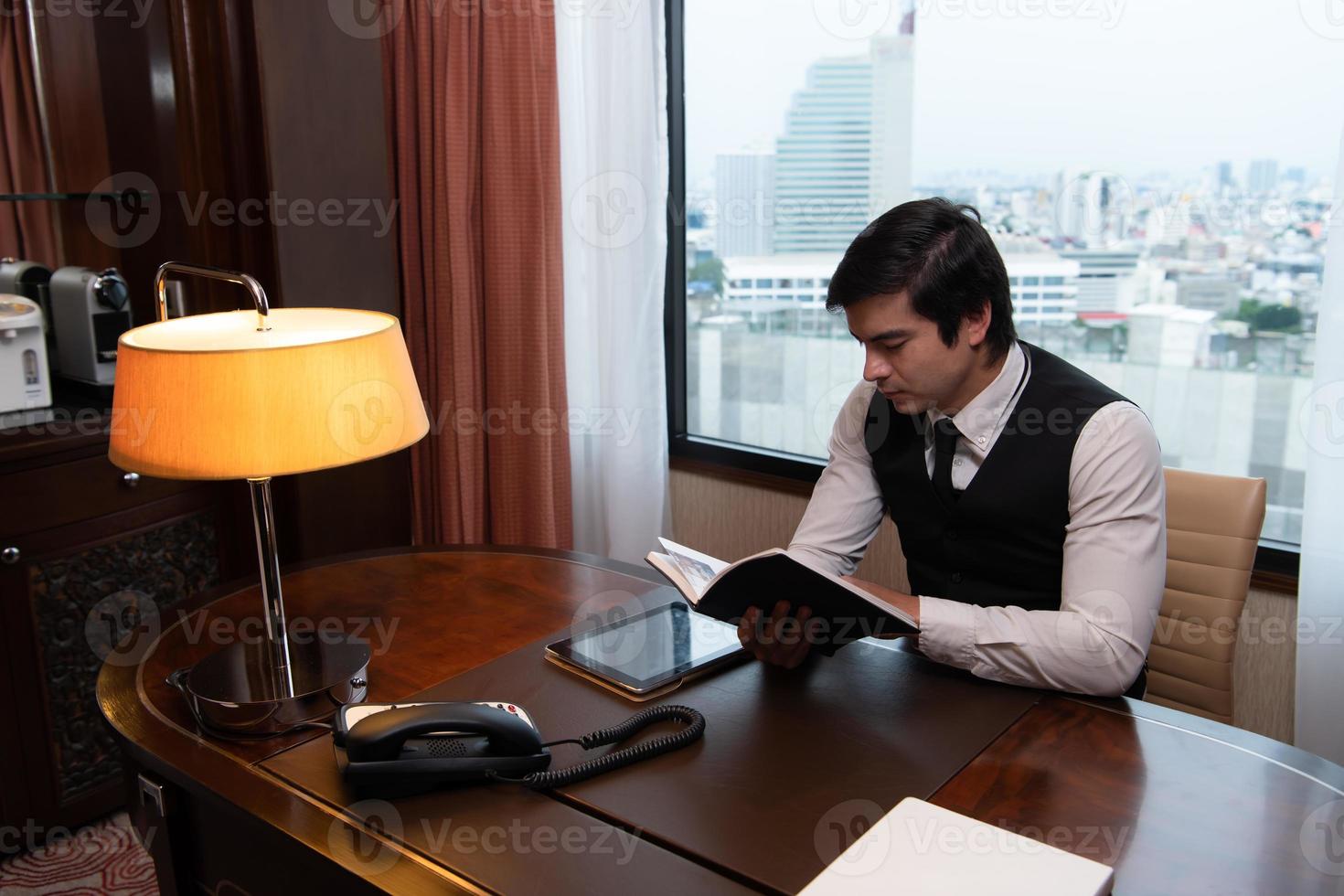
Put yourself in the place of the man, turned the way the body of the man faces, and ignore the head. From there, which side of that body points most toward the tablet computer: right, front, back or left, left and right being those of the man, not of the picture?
front

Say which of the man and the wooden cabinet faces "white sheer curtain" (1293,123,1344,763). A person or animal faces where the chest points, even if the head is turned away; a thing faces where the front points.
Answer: the wooden cabinet

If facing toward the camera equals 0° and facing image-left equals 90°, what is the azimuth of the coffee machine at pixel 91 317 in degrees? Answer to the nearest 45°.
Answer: approximately 315°

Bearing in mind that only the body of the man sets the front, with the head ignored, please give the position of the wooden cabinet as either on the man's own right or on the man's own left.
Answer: on the man's own right

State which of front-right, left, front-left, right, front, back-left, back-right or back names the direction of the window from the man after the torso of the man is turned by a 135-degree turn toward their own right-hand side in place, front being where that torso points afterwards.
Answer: front

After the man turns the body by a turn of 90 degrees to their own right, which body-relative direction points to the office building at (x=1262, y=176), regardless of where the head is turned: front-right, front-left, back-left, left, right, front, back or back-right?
right

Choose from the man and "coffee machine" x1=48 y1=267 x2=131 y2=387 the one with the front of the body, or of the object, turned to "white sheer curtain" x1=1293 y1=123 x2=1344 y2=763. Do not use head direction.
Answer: the coffee machine

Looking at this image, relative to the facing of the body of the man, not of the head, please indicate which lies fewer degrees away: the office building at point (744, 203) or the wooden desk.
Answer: the wooden desk

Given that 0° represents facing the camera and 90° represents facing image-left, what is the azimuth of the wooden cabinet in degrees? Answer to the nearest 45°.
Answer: approximately 315°

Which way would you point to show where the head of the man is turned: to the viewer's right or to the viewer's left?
to the viewer's left
